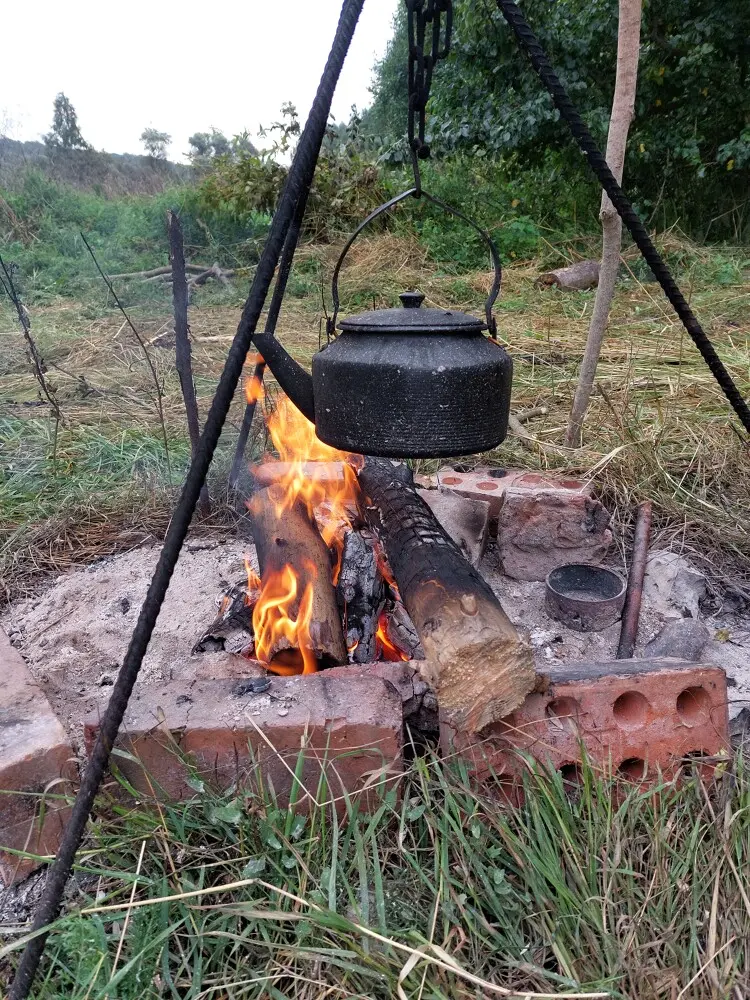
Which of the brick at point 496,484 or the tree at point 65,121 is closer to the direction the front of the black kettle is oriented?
the tree

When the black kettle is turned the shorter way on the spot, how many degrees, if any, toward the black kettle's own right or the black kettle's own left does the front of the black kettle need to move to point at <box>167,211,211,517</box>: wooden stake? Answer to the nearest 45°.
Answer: approximately 45° to the black kettle's own right

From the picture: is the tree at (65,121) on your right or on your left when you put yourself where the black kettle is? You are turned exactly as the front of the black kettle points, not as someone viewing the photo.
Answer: on your right

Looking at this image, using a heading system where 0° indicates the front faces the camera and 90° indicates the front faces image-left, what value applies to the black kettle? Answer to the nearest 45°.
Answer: approximately 90°

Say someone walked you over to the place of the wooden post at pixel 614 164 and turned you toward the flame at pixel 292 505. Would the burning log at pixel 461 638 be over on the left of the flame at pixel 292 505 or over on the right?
left

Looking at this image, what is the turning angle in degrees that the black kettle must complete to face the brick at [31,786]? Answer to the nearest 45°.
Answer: approximately 45° to its left
